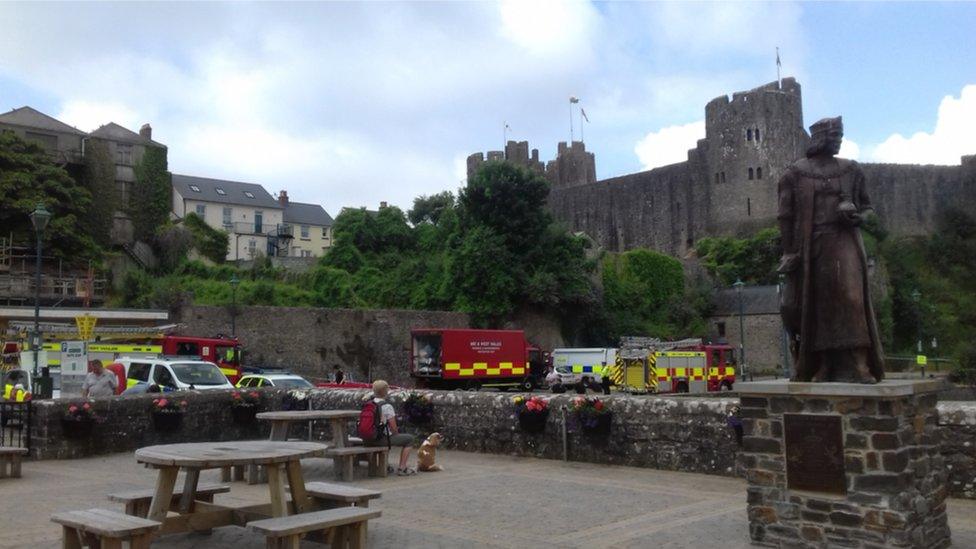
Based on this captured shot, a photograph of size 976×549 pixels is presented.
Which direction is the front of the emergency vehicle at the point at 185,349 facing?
to the viewer's right

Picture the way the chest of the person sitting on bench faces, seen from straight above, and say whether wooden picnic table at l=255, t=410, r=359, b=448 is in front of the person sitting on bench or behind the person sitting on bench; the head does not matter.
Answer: behind

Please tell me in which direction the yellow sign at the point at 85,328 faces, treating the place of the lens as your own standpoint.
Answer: facing the viewer

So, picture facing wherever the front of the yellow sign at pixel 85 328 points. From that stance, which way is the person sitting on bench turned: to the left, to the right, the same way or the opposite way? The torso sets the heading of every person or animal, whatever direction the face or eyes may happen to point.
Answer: to the left

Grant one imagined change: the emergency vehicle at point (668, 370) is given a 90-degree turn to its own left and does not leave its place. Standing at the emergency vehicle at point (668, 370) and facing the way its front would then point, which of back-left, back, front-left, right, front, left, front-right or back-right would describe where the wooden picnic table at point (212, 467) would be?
back-left

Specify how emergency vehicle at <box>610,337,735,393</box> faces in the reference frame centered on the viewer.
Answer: facing away from the viewer and to the right of the viewer

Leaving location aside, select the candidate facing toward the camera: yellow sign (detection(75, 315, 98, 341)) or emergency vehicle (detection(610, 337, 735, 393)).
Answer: the yellow sign

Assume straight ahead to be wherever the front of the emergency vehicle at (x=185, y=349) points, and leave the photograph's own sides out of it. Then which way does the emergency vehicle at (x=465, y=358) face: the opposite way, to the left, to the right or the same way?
the same way

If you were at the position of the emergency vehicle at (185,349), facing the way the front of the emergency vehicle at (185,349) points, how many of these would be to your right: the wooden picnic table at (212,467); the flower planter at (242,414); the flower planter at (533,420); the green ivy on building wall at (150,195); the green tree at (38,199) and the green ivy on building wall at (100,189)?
3

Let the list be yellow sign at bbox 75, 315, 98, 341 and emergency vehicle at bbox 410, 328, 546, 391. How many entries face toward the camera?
1

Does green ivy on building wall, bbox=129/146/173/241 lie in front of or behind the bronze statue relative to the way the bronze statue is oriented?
behind

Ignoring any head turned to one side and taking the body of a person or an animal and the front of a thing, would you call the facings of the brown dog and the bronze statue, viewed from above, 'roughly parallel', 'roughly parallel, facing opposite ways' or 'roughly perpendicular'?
roughly perpendicular

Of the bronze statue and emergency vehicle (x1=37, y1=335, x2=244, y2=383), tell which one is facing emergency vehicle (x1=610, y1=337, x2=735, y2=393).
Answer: emergency vehicle (x1=37, y1=335, x2=244, y2=383)

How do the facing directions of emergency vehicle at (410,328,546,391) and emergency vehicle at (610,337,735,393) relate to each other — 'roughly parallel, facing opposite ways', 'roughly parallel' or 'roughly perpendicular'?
roughly parallel

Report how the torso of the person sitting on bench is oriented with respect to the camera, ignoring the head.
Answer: to the viewer's right
